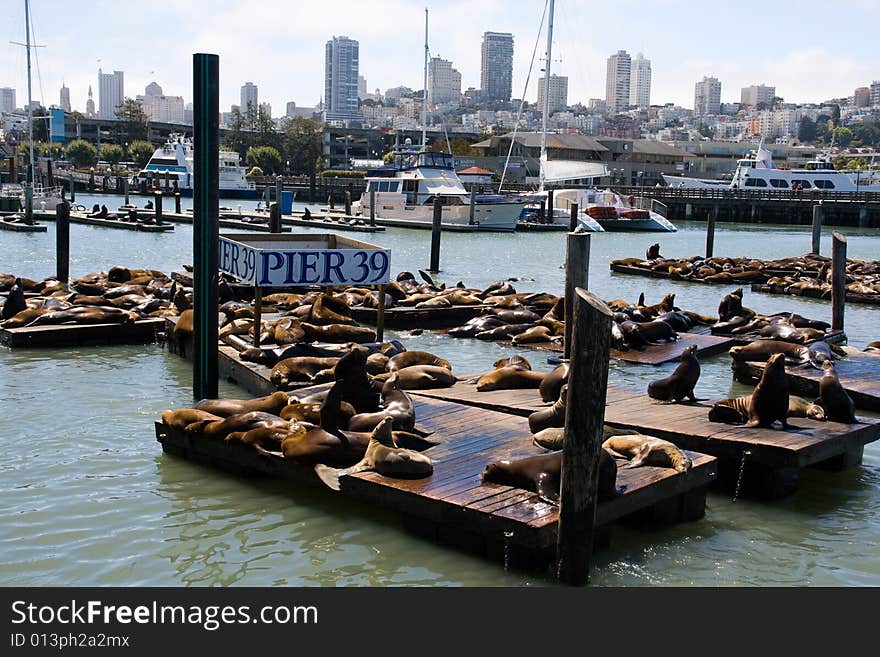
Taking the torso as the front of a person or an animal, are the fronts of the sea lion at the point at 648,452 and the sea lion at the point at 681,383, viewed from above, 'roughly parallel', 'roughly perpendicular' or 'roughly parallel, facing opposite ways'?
roughly parallel

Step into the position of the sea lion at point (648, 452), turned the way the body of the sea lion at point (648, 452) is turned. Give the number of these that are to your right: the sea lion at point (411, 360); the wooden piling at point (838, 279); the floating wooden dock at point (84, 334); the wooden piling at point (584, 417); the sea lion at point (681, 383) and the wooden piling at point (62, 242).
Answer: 1

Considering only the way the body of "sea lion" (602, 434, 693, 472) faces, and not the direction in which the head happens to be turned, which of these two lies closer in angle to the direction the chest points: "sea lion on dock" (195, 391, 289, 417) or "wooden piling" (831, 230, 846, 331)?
the wooden piling

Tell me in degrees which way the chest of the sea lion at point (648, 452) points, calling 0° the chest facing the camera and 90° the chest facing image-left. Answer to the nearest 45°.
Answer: approximately 270°

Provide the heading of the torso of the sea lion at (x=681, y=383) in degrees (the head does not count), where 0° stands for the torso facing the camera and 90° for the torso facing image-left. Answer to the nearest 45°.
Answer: approximately 270°

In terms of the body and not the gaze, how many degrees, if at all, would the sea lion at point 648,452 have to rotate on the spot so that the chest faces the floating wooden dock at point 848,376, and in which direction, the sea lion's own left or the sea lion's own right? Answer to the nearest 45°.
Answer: approximately 45° to the sea lion's own left

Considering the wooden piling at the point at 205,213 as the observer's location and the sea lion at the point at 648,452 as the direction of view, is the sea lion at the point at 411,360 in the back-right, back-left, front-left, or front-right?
front-left

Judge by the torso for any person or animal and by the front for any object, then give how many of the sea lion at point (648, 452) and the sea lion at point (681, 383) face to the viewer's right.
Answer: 2

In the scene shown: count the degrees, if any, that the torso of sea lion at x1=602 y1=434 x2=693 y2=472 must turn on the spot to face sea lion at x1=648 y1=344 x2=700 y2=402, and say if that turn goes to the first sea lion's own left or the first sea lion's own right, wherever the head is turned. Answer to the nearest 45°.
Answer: approximately 90° to the first sea lion's own left

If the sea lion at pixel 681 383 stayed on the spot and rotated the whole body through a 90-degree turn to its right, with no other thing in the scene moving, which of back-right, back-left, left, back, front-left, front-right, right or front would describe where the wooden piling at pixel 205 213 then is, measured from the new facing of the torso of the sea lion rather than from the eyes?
right

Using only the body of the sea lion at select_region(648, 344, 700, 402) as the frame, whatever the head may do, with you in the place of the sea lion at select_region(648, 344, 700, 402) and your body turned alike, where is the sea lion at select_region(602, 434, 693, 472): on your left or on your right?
on your right

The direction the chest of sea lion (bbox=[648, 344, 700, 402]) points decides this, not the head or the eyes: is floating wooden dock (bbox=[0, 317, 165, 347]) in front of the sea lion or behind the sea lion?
behind

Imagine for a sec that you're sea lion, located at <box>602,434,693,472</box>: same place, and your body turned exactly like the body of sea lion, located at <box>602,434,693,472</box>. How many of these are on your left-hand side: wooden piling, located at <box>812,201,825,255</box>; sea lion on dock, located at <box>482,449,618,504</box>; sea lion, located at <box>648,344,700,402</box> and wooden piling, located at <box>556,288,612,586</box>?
2

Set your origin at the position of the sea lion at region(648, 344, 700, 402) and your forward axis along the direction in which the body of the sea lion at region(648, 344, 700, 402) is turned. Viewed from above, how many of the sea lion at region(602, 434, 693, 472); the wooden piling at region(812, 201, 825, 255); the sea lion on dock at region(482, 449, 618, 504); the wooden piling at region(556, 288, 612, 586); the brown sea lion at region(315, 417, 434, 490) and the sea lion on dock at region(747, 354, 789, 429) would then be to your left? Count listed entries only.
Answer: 1
